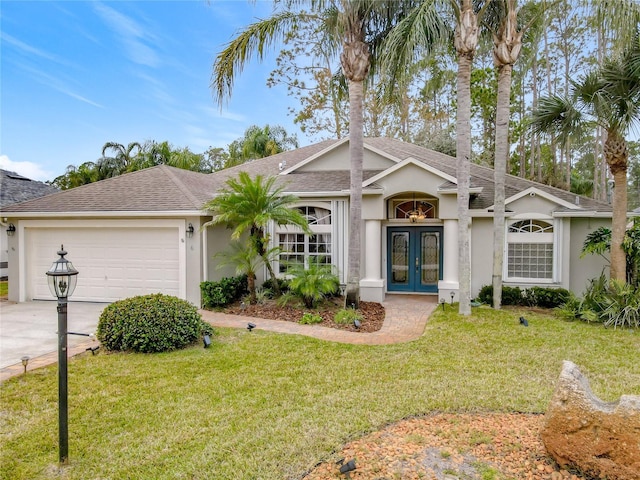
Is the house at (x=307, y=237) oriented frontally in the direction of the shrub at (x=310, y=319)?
yes

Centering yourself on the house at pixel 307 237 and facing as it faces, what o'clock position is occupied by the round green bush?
The round green bush is roughly at 1 o'clock from the house.

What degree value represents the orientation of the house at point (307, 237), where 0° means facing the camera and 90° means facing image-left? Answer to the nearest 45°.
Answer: approximately 0°

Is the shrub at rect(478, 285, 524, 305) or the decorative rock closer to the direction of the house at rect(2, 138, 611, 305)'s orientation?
the decorative rock

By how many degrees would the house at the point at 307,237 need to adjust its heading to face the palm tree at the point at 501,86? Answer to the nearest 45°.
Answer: approximately 90° to its left

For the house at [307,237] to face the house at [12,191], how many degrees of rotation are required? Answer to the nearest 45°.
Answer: approximately 135° to its right

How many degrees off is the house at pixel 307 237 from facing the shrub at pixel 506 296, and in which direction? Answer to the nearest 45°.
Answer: approximately 90° to its left

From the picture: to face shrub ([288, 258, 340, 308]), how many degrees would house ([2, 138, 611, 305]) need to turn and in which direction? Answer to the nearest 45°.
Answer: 0° — it already faces it

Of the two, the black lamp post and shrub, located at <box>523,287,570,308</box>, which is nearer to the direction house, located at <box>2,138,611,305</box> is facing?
the black lamp post

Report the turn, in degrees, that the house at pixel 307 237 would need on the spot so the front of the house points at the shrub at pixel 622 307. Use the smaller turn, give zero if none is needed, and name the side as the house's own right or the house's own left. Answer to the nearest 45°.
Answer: approximately 45° to the house's own left

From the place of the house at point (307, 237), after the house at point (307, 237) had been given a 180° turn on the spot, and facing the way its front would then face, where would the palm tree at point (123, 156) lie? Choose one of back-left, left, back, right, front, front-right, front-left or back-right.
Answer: front-left

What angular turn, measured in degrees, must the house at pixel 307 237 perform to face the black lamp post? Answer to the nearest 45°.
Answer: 0° — it already faces it
